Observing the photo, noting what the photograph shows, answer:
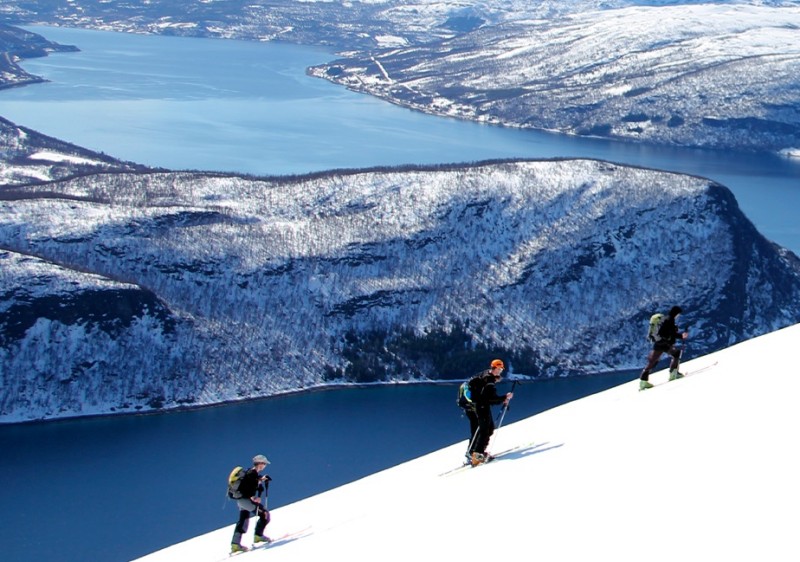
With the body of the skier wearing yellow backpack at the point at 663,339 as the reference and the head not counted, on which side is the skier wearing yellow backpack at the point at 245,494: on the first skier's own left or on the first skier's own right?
on the first skier's own right

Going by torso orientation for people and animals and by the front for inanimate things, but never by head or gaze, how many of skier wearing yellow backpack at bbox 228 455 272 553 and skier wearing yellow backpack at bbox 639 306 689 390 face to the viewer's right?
2

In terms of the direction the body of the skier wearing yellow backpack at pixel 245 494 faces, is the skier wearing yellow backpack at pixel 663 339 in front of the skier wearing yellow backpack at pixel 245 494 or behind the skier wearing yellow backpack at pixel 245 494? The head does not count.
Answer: in front

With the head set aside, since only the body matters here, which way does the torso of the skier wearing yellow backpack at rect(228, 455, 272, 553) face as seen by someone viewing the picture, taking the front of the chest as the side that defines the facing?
to the viewer's right

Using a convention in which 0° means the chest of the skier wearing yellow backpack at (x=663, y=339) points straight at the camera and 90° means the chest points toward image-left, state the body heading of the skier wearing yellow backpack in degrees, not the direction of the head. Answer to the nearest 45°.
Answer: approximately 270°
